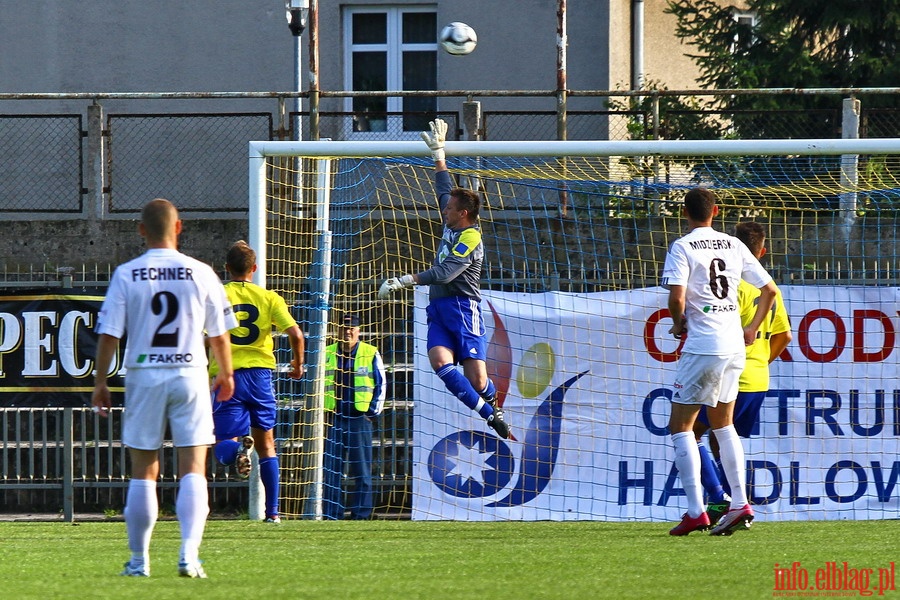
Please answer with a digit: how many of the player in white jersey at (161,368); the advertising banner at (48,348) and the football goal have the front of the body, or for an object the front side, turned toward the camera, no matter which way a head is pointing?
2

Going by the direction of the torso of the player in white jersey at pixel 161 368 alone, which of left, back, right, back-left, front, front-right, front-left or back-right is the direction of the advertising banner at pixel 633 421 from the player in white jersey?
front-right

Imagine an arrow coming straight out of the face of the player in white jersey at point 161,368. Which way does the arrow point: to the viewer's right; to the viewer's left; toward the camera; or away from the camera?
away from the camera

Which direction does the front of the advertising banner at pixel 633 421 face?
toward the camera

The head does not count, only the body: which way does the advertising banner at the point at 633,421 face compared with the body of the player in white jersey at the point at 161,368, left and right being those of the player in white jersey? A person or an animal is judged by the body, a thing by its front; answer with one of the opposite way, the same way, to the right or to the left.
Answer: the opposite way

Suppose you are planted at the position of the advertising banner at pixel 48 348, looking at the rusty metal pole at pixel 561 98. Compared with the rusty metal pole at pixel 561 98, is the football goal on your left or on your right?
right

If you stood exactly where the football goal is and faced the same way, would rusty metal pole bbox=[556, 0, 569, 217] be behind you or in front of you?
behind

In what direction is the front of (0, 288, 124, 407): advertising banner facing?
toward the camera

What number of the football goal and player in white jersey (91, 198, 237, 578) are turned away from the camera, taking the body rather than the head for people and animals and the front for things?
1

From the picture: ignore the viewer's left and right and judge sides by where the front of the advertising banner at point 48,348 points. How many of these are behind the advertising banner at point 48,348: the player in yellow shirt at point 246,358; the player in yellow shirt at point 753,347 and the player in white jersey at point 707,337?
0

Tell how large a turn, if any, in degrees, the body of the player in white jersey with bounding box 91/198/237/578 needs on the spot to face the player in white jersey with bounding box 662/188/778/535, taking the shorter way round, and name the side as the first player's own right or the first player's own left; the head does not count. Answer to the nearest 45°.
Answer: approximately 90° to the first player's own right

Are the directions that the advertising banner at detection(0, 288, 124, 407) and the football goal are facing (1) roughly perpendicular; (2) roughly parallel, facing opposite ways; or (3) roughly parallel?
roughly parallel

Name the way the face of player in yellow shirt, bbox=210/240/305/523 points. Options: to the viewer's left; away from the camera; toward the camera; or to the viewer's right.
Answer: away from the camera

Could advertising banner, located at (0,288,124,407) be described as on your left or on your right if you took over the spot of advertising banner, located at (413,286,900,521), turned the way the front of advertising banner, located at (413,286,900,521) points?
on your right

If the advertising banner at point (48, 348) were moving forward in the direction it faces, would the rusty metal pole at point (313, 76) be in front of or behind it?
behind

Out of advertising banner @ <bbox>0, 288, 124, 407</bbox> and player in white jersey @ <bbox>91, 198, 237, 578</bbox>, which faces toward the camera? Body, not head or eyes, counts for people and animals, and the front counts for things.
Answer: the advertising banner

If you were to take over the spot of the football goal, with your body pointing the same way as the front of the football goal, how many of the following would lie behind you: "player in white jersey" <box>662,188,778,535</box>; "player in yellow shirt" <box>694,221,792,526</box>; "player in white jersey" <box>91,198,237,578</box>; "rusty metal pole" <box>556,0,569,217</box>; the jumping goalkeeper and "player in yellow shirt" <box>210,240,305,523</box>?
1

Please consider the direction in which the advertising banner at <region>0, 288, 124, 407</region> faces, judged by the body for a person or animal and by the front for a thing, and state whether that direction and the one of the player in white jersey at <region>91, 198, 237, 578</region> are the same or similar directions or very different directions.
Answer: very different directions

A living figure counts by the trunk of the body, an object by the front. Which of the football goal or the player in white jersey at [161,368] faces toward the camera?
the football goal

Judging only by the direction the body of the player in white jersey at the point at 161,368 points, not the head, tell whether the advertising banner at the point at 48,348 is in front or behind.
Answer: in front

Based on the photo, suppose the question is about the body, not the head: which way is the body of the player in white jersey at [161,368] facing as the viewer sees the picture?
away from the camera

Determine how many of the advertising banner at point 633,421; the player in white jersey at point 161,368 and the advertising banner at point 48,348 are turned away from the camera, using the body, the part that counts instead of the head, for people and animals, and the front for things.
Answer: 1
